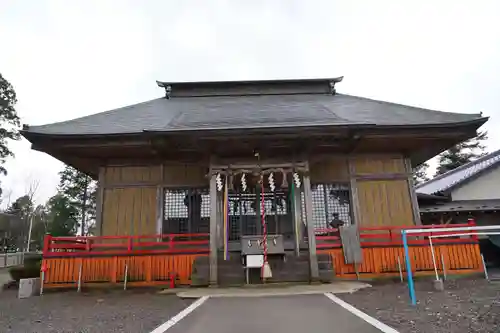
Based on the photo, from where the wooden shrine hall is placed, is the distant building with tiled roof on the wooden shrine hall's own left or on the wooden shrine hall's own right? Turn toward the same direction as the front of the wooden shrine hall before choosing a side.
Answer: on the wooden shrine hall's own left

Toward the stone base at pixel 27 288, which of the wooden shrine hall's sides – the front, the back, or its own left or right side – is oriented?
right

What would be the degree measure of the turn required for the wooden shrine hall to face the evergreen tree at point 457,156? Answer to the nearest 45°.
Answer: approximately 135° to its left

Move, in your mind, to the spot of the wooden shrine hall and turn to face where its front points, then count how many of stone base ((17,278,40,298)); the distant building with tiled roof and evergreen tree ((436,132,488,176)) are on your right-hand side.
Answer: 1

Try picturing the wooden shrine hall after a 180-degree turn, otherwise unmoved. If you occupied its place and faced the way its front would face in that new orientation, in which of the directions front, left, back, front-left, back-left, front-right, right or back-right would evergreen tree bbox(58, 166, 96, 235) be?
front-left

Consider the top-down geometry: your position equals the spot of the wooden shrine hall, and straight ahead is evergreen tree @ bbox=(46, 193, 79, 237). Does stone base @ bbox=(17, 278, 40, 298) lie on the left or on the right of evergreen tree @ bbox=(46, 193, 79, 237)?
left

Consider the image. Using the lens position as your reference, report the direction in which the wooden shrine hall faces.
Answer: facing the viewer

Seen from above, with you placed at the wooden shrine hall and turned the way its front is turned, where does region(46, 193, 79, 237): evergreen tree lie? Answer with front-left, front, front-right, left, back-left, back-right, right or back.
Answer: back-right
